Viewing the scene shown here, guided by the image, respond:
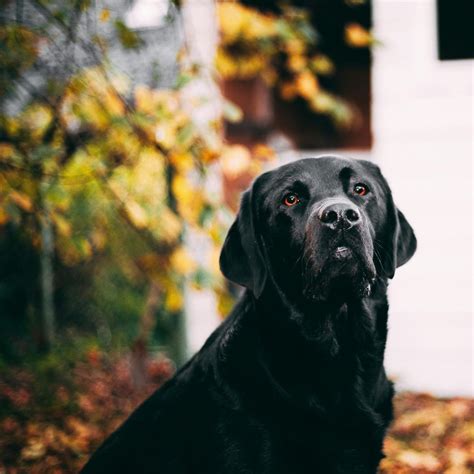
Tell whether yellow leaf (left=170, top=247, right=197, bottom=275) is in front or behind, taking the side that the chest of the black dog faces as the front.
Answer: behind

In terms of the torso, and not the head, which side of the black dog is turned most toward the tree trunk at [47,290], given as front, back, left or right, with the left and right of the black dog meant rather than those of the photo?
back

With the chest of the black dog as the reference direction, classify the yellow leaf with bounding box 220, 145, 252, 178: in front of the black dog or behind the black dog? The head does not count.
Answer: behind

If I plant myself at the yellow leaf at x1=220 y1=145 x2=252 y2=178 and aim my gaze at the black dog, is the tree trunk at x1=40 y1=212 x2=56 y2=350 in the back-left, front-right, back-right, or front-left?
back-right

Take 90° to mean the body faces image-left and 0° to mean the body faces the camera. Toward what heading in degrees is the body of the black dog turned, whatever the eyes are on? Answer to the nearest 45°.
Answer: approximately 315°
